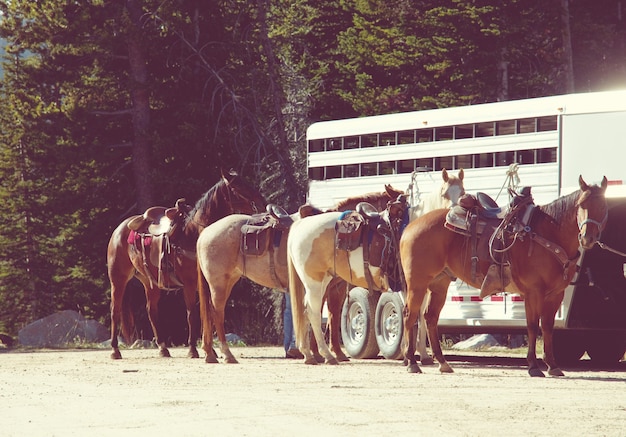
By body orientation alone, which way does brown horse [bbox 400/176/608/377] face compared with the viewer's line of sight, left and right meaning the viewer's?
facing to the right of the viewer

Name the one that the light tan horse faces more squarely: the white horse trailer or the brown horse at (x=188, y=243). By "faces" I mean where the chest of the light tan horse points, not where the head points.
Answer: the white horse trailer

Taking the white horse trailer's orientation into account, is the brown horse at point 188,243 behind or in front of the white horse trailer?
behind

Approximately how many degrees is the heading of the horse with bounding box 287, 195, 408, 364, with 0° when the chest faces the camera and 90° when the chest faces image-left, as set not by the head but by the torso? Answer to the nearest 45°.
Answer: approximately 225°

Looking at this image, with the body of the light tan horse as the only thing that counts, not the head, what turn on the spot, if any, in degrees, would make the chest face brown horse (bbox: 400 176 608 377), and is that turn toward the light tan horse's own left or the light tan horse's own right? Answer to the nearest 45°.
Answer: approximately 45° to the light tan horse's own right

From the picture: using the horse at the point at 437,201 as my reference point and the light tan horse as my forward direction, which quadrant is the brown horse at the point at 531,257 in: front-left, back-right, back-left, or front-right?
back-left

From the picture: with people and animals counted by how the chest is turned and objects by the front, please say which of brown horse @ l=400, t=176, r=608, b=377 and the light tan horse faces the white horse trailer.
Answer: the light tan horse

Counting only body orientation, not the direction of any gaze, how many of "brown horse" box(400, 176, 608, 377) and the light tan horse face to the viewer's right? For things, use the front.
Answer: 2

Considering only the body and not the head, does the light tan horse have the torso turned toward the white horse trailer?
yes

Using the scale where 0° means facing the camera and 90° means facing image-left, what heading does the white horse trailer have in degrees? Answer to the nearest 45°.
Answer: approximately 315°

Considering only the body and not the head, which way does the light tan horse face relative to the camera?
to the viewer's right

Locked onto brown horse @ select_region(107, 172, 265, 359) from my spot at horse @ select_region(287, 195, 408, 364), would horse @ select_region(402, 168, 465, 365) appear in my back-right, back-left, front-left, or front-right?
back-right
